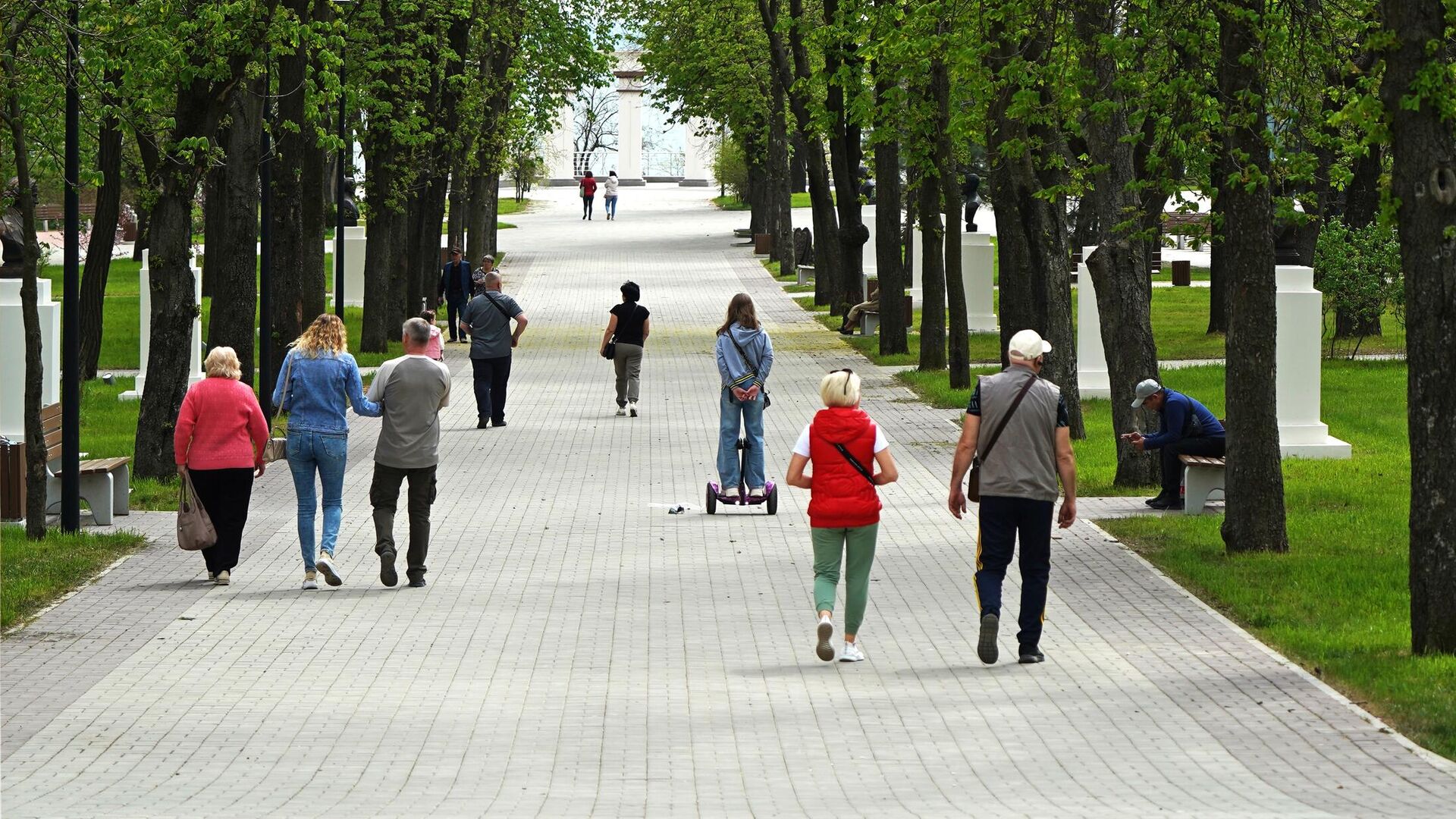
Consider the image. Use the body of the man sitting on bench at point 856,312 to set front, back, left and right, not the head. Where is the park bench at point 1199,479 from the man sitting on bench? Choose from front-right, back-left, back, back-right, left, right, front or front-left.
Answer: left

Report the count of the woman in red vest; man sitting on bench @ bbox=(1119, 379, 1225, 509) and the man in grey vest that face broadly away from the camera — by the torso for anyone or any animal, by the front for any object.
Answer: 2

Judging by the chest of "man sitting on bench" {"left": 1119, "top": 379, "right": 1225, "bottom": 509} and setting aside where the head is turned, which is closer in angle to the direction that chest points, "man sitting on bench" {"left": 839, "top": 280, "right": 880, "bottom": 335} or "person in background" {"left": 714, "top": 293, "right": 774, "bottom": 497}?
the person in background

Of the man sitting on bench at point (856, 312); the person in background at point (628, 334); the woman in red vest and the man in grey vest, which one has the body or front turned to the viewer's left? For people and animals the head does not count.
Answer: the man sitting on bench

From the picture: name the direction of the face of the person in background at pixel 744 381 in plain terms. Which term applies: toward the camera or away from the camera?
away from the camera

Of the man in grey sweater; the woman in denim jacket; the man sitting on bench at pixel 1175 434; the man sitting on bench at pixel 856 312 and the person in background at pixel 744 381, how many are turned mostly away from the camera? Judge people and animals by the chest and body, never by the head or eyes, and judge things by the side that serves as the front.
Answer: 3

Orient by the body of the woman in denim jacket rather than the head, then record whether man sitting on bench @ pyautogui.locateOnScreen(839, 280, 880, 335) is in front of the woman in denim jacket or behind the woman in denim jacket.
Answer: in front

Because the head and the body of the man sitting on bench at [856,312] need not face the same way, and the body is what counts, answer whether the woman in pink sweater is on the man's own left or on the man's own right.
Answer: on the man's own left

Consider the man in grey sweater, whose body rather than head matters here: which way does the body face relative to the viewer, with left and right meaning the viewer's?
facing away from the viewer

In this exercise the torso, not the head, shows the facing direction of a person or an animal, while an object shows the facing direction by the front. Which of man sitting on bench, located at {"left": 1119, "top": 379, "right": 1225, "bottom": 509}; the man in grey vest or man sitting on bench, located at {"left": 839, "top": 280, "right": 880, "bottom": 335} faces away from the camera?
the man in grey vest

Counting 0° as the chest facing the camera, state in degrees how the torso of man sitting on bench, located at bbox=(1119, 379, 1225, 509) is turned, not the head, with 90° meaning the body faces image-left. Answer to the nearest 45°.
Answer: approximately 90°

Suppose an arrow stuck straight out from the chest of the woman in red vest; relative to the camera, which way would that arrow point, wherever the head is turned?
away from the camera

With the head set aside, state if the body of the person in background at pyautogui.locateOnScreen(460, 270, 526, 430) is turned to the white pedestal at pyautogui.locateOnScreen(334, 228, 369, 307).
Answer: yes

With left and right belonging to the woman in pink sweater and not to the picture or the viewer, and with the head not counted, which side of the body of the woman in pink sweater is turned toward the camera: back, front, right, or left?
back

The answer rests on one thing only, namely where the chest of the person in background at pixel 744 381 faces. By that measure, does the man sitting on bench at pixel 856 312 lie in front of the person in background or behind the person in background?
in front

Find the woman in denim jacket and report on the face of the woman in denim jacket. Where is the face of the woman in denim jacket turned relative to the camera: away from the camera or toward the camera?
away from the camera

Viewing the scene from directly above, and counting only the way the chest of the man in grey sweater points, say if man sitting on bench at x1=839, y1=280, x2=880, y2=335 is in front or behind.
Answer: in front
